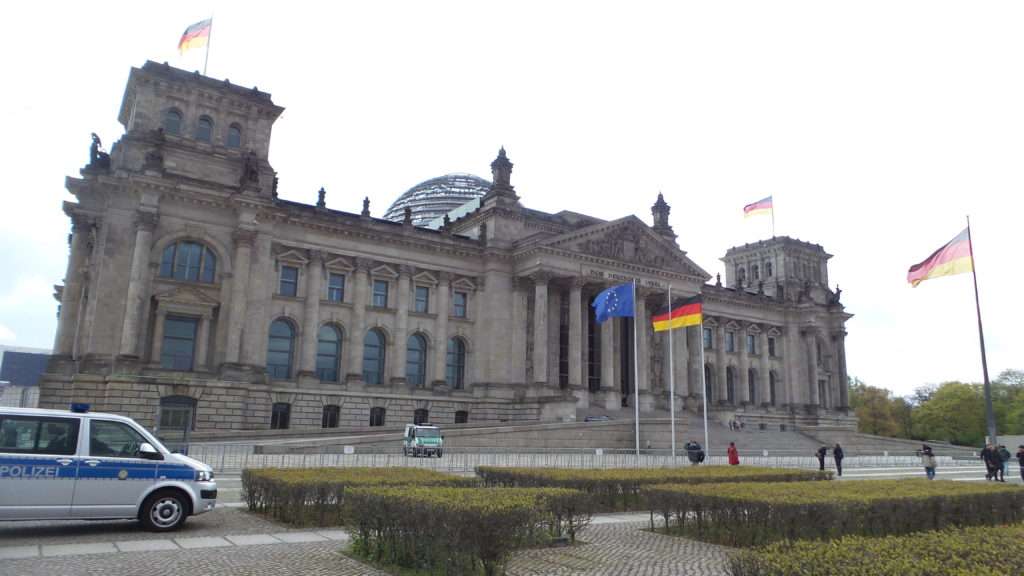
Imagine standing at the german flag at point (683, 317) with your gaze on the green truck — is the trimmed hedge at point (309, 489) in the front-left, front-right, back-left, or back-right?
front-left

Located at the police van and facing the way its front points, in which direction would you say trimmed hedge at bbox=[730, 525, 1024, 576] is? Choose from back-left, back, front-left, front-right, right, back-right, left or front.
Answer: front-right

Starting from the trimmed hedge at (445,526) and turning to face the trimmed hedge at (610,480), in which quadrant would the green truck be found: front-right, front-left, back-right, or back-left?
front-left

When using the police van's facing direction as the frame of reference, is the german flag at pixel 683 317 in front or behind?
in front

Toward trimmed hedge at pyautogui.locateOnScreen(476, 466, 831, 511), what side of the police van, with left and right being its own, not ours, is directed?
front

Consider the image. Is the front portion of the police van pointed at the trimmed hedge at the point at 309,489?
yes

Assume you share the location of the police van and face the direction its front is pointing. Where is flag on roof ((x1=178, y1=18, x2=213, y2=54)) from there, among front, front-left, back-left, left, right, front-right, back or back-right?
left

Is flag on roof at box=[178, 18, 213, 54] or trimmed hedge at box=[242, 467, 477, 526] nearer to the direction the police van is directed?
the trimmed hedge

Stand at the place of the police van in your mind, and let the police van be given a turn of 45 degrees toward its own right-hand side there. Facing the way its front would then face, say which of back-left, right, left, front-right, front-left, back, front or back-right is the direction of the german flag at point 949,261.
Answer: front-left

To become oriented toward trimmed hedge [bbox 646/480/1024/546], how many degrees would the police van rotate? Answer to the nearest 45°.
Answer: approximately 45° to its right

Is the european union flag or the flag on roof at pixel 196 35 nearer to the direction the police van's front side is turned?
the european union flag

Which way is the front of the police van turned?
to the viewer's right

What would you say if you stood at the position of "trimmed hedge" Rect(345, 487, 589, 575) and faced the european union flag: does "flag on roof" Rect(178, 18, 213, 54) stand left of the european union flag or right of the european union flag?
left

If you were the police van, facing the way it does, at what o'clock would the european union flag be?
The european union flag is roughly at 11 o'clock from the police van.
